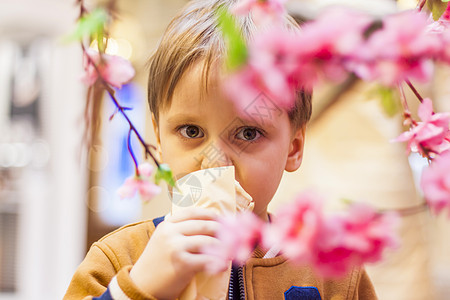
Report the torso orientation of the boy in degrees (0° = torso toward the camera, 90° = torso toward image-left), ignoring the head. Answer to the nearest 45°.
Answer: approximately 0°
